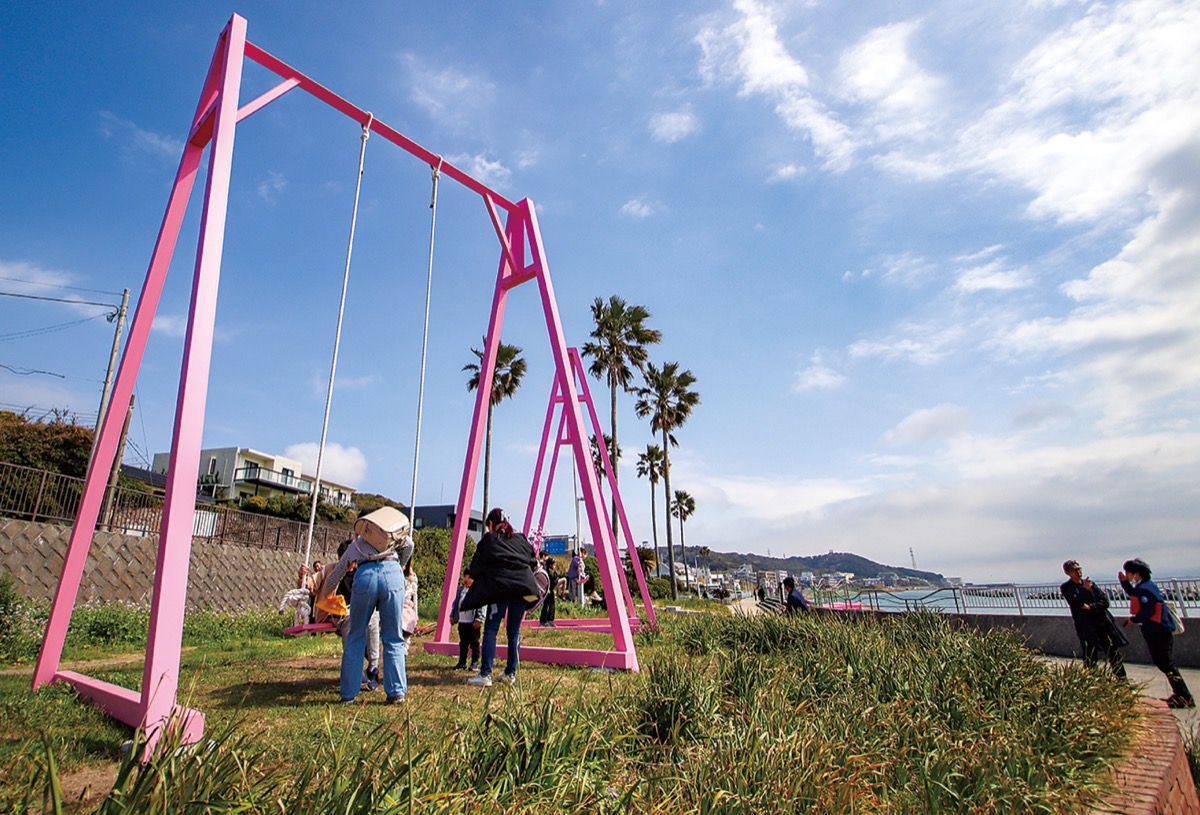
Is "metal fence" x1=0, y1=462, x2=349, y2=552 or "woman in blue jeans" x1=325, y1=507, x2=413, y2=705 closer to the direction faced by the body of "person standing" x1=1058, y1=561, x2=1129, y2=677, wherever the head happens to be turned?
the woman in blue jeans

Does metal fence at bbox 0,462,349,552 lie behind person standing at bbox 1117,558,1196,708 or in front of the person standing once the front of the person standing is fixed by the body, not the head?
in front

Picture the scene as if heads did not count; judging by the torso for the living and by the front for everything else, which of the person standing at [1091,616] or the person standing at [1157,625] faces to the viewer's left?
the person standing at [1157,625]

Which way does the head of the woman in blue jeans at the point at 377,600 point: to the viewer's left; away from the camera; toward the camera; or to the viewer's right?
away from the camera

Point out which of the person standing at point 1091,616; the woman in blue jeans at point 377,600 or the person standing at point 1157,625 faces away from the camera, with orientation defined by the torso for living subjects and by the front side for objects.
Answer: the woman in blue jeans

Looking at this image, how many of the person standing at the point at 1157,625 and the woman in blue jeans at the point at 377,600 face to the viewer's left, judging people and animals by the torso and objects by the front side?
1

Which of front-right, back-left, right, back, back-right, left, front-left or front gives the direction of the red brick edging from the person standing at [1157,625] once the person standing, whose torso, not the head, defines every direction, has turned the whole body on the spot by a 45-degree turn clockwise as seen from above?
back-left

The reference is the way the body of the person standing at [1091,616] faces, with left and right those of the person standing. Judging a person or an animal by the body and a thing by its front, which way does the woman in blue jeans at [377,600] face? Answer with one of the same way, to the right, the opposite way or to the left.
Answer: the opposite way

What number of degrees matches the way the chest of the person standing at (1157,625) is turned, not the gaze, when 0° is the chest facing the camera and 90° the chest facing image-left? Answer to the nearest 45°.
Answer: approximately 90°

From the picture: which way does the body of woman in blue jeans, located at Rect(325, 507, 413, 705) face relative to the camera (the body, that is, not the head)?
away from the camera

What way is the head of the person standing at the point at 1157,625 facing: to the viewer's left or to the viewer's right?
to the viewer's left
